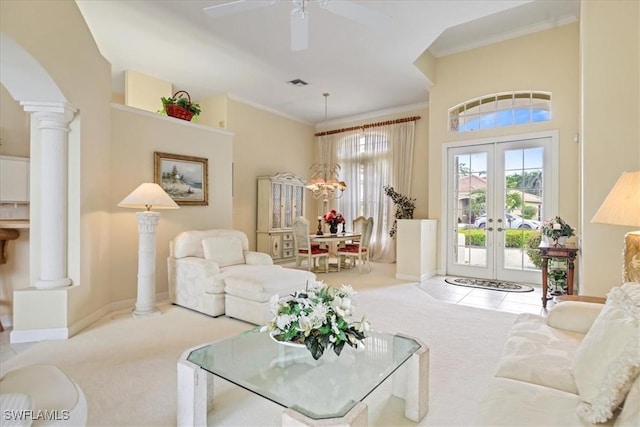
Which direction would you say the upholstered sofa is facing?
to the viewer's left

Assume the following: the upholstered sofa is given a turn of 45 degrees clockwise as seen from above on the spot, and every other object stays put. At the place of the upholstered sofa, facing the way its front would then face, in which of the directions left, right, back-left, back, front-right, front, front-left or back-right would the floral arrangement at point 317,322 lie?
front-left

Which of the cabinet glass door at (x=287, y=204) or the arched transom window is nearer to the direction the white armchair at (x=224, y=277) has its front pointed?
the arched transom window

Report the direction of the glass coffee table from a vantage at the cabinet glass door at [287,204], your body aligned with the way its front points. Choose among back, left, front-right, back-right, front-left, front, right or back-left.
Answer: front-right

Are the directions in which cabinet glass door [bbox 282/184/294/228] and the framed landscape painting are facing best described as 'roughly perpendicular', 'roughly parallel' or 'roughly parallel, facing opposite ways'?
roughly parallel

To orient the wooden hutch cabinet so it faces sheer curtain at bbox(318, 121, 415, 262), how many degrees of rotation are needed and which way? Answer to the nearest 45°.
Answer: approximately 45° to its left

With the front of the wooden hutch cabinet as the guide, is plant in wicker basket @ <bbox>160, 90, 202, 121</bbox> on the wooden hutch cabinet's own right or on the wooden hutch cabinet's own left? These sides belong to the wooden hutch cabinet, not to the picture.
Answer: on the wooden hutch cabinet's own right

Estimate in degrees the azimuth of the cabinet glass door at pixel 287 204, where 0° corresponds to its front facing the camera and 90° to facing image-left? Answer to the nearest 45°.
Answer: approximately 315°

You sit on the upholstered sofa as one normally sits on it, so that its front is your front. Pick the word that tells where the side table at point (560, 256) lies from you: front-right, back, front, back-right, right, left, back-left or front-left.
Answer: right

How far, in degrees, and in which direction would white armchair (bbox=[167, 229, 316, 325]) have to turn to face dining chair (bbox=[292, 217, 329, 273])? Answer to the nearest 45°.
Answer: approximately 90° to its left

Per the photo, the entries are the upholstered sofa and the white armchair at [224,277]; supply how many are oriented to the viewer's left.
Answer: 1

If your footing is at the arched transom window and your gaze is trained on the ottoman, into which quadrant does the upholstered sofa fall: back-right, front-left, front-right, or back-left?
front-left

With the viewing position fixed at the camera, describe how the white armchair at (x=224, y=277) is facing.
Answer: facing the viewer and to the right of the viewer

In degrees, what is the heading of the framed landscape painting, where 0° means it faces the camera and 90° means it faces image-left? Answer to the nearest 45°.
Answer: approximately 315°
